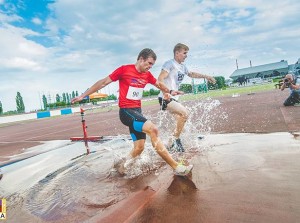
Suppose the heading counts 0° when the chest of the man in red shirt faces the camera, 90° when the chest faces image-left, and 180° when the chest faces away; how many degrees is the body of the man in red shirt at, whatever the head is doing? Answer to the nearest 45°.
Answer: approximately 315°

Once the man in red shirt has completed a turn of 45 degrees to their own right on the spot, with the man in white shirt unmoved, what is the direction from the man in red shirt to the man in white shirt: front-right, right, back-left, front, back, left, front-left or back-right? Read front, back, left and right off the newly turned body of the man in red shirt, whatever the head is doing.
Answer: back-left

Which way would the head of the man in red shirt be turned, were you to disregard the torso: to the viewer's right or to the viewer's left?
to the viewer's right
